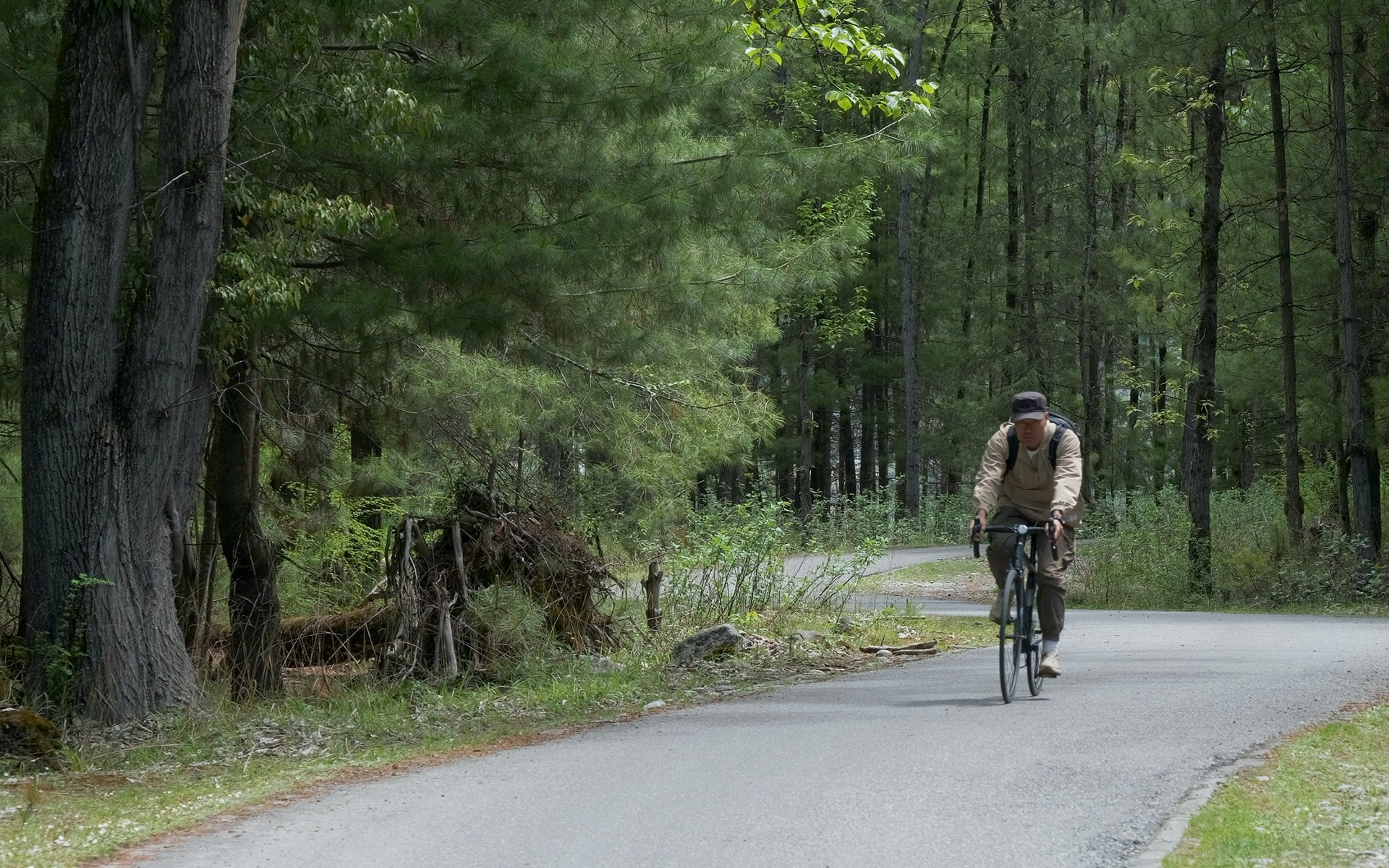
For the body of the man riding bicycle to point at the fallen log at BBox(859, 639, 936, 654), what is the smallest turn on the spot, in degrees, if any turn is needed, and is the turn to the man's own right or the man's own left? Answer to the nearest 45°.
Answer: approximately 180°

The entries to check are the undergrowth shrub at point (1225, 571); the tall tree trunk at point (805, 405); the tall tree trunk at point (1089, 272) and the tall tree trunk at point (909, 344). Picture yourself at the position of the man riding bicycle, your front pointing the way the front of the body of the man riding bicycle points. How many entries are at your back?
4

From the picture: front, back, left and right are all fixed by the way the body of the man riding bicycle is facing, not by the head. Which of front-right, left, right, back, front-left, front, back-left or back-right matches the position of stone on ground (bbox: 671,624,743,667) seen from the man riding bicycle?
back-right

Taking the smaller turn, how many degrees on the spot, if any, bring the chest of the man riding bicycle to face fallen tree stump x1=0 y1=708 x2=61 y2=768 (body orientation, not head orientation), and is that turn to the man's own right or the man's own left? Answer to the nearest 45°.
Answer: approximately 90° to the man's own right

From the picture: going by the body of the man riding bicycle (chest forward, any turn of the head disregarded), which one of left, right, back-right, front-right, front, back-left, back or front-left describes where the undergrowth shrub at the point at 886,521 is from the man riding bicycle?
back

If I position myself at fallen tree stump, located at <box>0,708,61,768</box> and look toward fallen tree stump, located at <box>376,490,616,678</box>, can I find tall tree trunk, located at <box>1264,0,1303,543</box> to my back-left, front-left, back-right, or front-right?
front-right

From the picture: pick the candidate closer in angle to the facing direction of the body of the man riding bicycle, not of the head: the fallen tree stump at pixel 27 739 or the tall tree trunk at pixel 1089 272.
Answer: the fallen tree stump

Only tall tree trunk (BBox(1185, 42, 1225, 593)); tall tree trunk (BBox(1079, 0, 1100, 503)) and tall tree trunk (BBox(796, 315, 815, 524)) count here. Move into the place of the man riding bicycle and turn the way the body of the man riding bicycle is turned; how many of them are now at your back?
3

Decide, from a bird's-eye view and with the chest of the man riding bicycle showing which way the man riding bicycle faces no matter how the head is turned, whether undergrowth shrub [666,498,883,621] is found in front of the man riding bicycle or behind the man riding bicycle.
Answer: behind

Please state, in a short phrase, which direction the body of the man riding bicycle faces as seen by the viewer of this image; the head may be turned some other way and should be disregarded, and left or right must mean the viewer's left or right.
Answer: facing the viewer

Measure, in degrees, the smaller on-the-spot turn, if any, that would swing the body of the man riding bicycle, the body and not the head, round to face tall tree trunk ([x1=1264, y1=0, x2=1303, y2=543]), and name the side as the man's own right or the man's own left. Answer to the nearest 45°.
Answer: approximately 180°

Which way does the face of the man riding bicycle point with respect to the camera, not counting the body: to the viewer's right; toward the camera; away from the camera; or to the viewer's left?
toward the camera
